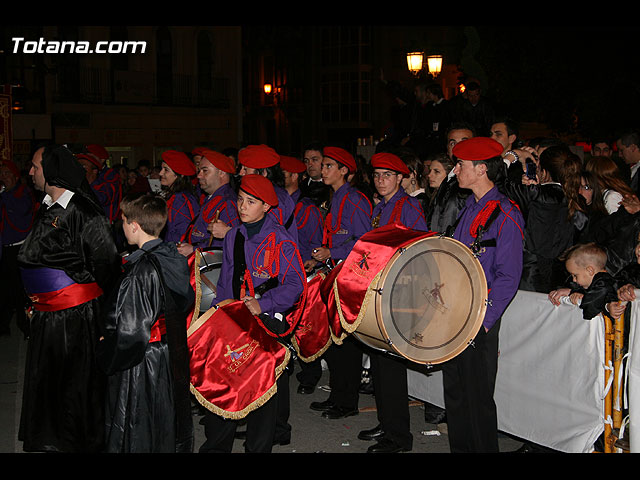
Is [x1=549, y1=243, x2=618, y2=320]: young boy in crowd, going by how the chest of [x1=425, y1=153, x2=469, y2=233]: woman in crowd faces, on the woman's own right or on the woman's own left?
on the woman's own left

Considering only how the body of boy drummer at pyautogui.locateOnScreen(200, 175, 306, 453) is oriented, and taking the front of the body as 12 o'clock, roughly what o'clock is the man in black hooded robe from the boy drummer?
The man in black hooded robe is roughly at 2 o'clock from the boy drummer.

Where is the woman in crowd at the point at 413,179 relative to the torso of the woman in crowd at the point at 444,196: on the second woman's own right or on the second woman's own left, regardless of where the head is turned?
on the second woman's own right
